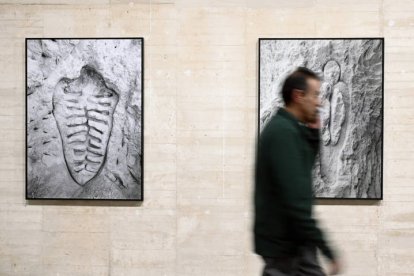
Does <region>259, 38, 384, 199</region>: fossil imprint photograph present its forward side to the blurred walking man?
yes

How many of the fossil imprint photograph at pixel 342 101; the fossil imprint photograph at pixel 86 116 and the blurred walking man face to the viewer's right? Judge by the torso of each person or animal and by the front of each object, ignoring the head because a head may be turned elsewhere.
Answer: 1

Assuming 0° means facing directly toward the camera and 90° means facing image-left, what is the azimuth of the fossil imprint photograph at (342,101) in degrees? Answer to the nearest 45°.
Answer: approximately 0°

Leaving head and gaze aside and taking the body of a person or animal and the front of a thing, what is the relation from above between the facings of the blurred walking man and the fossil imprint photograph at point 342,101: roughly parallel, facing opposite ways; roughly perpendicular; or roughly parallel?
roughly perpendicular

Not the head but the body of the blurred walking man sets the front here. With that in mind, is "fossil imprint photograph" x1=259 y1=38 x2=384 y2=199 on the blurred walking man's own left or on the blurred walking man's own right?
on the blurred walking man's own left

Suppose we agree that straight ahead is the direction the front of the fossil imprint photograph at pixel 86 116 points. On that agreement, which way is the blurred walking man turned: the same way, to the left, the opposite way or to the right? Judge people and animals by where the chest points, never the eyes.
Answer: to the left

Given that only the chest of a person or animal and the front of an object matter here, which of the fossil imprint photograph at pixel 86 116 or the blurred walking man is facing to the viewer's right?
the blurred walking man

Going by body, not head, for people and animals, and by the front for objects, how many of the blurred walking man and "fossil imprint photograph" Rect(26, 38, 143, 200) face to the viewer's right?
1

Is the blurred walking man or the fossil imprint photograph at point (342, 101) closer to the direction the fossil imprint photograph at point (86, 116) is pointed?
the blurred walking man

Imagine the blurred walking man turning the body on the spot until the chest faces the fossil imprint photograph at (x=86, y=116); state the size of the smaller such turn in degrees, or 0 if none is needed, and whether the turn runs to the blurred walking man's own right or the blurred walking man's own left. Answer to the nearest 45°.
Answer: approximately 135° to the blurred walking man's own left

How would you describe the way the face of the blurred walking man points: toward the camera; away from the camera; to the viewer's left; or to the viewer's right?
to the viewer's right

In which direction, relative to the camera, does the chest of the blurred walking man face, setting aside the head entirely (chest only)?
to the viewer's right
